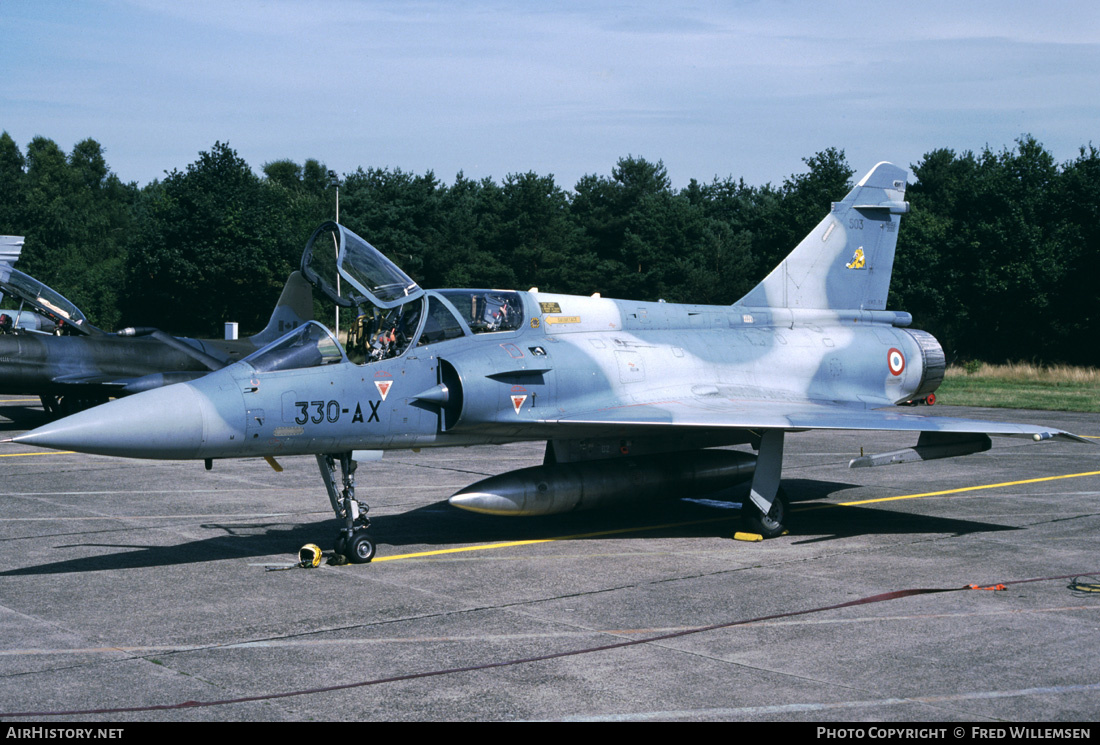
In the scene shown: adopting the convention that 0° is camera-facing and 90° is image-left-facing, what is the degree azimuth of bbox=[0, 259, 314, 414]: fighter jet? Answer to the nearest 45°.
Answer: approximately 90°

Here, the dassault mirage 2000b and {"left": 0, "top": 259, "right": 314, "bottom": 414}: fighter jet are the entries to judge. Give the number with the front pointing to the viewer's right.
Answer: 0

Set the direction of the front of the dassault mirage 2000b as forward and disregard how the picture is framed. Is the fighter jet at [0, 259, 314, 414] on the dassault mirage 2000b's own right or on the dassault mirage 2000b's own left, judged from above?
on the dassault mirage 2000b's own right

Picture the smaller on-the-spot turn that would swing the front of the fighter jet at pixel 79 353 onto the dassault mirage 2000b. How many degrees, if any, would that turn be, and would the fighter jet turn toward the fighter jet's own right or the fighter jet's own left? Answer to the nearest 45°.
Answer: approximately 90° to the fighter jet's own left
